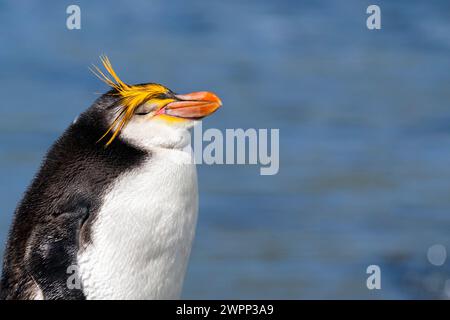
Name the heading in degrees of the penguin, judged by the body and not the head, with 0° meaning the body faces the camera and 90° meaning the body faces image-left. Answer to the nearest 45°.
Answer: approximately 270°
